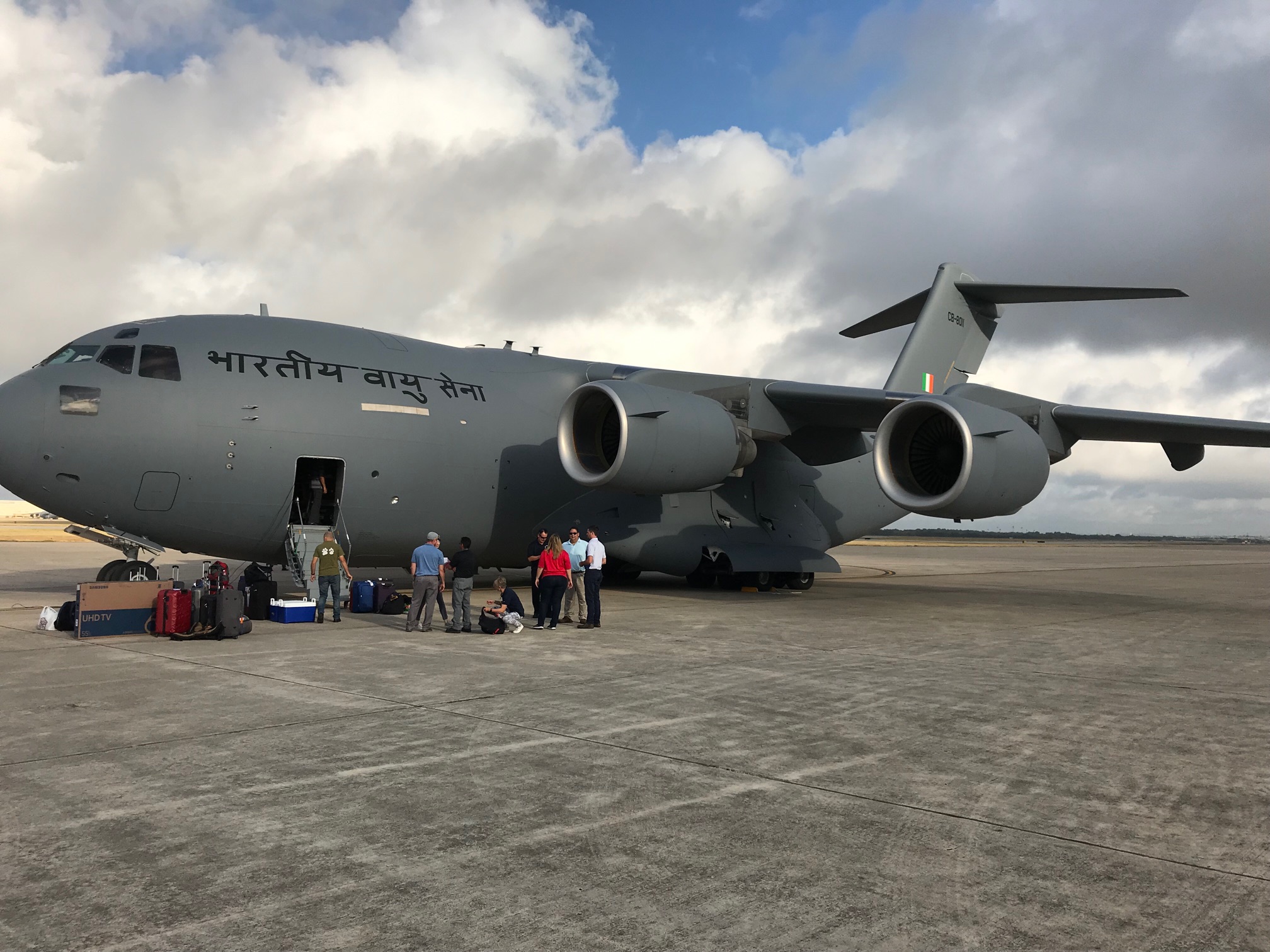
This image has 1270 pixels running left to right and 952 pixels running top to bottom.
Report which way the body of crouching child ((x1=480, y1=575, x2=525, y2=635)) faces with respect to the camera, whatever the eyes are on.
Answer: to the viewer's left

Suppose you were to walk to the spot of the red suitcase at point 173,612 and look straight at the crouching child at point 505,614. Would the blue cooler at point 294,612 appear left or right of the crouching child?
left

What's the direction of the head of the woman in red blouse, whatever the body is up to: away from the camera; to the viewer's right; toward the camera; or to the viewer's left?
away from the camera

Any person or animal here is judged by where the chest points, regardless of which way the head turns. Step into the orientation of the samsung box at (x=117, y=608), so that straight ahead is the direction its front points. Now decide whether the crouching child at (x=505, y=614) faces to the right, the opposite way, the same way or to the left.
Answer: to the right

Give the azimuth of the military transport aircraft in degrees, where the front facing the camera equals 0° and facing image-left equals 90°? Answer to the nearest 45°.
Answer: approximately 45°

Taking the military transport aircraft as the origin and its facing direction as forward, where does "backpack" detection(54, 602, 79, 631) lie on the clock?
The backpack is roughly at 12 o'clock from the military transport aircraft.
